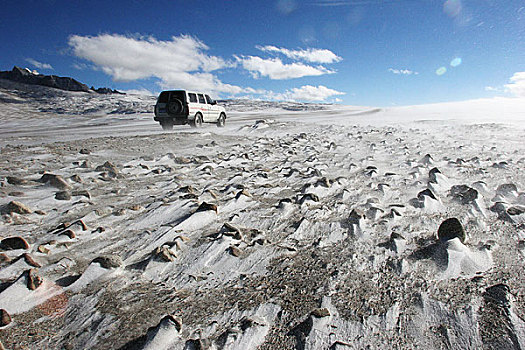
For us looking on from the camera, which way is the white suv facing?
facing away from the viewer and to the right of the viewer

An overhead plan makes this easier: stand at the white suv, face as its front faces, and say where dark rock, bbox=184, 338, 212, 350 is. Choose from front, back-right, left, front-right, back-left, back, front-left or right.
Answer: back-right

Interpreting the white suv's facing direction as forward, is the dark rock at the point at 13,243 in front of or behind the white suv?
behind

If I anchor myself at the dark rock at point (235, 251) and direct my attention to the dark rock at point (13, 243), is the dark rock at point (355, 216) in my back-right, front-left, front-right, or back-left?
back-right

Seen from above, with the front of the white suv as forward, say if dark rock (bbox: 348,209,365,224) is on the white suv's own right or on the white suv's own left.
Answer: on the white suv's own right

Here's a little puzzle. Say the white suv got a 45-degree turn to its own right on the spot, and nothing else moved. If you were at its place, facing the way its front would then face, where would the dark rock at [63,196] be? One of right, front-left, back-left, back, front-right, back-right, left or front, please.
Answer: right

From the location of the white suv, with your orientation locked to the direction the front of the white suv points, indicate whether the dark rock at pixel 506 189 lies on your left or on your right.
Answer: on your right

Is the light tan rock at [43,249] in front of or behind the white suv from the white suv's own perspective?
behind

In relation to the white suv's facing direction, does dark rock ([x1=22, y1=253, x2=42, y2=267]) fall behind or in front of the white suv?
behind

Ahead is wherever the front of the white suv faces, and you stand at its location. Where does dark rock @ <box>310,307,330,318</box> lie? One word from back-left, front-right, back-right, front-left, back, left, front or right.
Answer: back-right

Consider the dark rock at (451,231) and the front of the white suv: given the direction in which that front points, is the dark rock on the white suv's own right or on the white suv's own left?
on the white suv's own right

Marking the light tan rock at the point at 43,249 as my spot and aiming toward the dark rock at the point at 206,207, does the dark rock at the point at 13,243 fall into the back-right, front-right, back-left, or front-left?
back-left

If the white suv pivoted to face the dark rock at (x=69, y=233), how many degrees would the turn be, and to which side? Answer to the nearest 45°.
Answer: approximately 135° to its right

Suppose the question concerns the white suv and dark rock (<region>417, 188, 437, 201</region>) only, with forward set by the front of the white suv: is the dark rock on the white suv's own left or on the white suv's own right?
on the white suv's own right

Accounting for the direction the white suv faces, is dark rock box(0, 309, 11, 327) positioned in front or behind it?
behind

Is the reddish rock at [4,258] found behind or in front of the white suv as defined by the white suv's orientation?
behind
